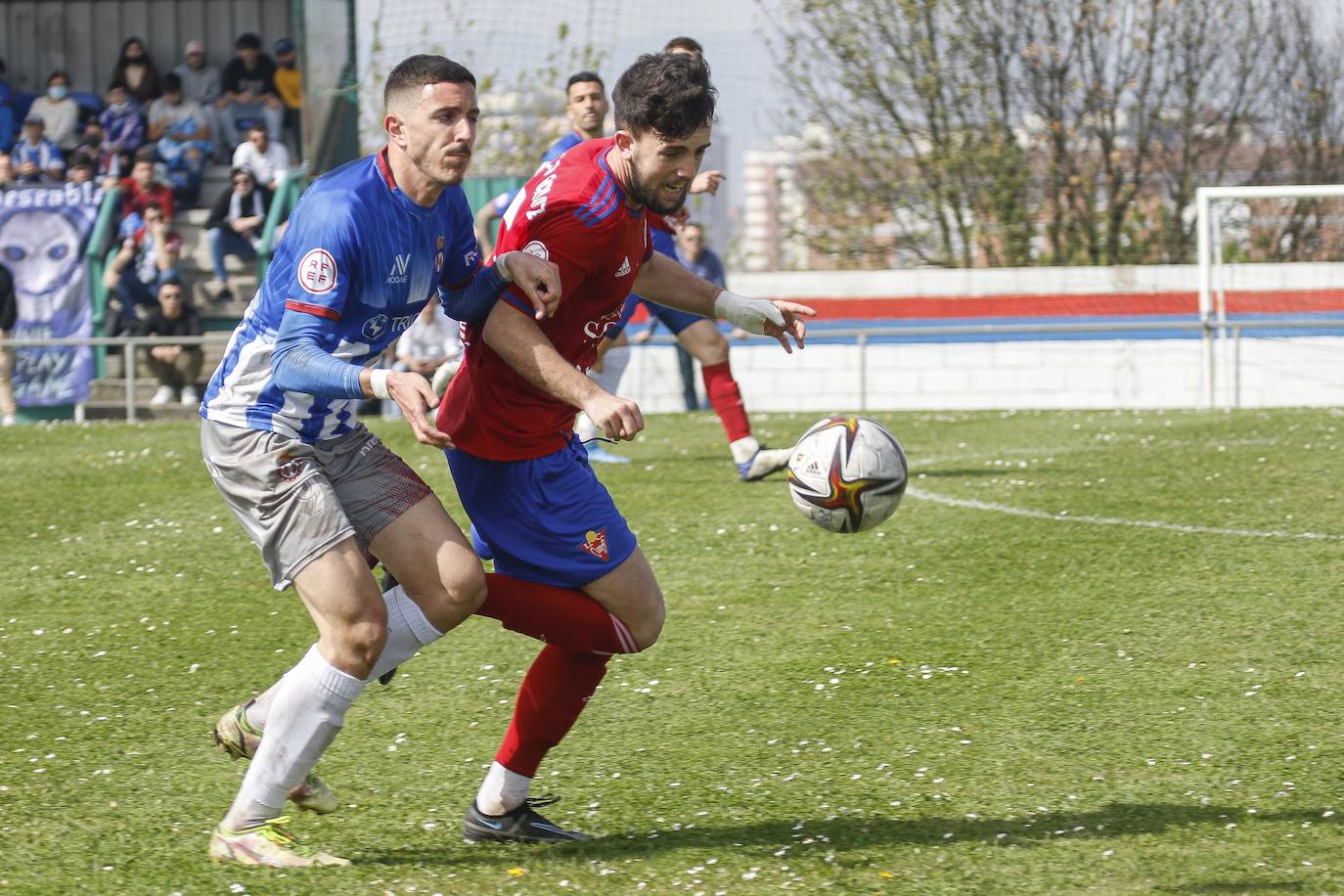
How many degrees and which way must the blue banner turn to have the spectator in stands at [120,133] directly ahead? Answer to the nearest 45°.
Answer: approximately 135° to its left

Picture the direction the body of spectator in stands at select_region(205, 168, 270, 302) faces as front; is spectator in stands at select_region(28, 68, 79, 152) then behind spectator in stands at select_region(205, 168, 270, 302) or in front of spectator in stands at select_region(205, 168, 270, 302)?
behind

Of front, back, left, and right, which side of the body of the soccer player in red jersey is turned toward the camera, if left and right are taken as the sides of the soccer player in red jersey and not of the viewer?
right
